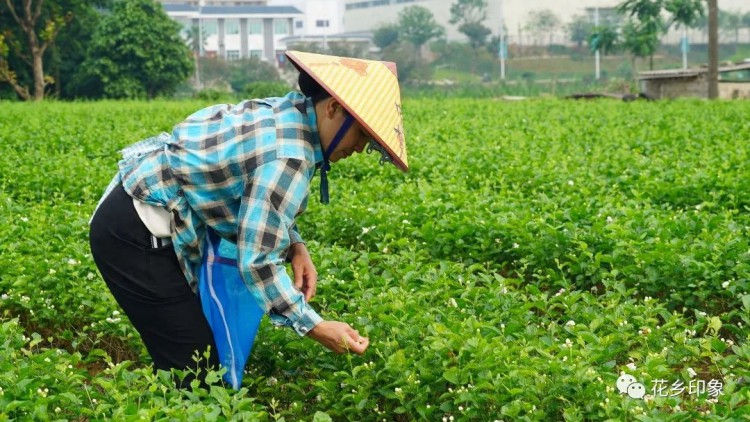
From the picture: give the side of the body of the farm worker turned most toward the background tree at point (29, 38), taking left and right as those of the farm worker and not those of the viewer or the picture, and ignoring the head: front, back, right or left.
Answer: left

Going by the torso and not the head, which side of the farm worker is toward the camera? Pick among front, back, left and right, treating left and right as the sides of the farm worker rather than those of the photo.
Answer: right

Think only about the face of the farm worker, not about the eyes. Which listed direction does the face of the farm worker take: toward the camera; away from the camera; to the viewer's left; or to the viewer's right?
to the viewer's right

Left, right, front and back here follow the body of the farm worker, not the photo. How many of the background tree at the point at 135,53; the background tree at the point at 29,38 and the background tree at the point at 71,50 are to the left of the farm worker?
3

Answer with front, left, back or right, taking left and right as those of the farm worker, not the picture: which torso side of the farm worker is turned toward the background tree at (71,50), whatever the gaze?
left

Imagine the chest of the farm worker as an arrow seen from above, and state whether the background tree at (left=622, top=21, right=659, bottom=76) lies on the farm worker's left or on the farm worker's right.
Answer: on the farm worker's left

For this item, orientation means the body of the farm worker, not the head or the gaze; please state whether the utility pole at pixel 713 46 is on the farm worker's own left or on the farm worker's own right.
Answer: on the farm worker's own left

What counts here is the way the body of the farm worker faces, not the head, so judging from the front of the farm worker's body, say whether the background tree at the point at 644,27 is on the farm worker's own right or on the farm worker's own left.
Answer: on the farm worker's own left
